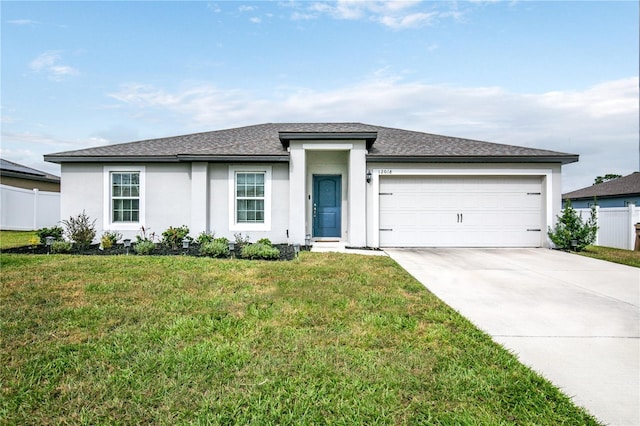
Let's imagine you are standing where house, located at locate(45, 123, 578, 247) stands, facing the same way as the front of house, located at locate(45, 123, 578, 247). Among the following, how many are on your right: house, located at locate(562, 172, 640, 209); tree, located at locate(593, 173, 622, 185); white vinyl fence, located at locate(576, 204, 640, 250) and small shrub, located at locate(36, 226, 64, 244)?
1

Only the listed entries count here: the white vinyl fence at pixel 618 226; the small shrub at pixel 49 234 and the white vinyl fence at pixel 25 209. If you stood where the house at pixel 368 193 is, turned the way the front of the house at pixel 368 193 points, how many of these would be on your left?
1

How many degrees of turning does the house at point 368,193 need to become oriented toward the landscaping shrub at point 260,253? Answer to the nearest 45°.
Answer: approximately 45° to its right

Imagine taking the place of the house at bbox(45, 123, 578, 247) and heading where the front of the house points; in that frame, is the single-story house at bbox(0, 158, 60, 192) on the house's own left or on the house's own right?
on the house's own right

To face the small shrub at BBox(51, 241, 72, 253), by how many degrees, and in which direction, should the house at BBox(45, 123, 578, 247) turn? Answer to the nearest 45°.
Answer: approximately 90° to its right

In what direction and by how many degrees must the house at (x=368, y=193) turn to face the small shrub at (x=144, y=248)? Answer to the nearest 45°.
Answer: approximately 90° to its right

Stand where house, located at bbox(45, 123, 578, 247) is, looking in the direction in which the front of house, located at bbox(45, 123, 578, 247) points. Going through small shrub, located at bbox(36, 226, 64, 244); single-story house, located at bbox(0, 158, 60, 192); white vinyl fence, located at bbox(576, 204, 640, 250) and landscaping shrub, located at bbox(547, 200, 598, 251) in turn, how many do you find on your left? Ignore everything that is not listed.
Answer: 2

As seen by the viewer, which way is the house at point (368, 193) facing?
toward the camera

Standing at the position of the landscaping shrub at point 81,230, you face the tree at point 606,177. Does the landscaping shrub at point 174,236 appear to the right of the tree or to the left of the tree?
right

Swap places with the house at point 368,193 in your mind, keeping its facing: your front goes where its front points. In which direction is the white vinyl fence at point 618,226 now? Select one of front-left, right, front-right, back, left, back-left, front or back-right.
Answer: left

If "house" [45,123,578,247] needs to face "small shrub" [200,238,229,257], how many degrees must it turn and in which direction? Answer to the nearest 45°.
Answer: approximately 45° to its right

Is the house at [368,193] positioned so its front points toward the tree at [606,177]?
no

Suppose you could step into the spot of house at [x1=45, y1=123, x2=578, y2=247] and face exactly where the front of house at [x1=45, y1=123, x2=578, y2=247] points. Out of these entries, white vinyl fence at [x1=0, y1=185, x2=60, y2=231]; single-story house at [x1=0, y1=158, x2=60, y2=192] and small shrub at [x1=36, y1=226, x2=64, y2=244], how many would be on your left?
0
